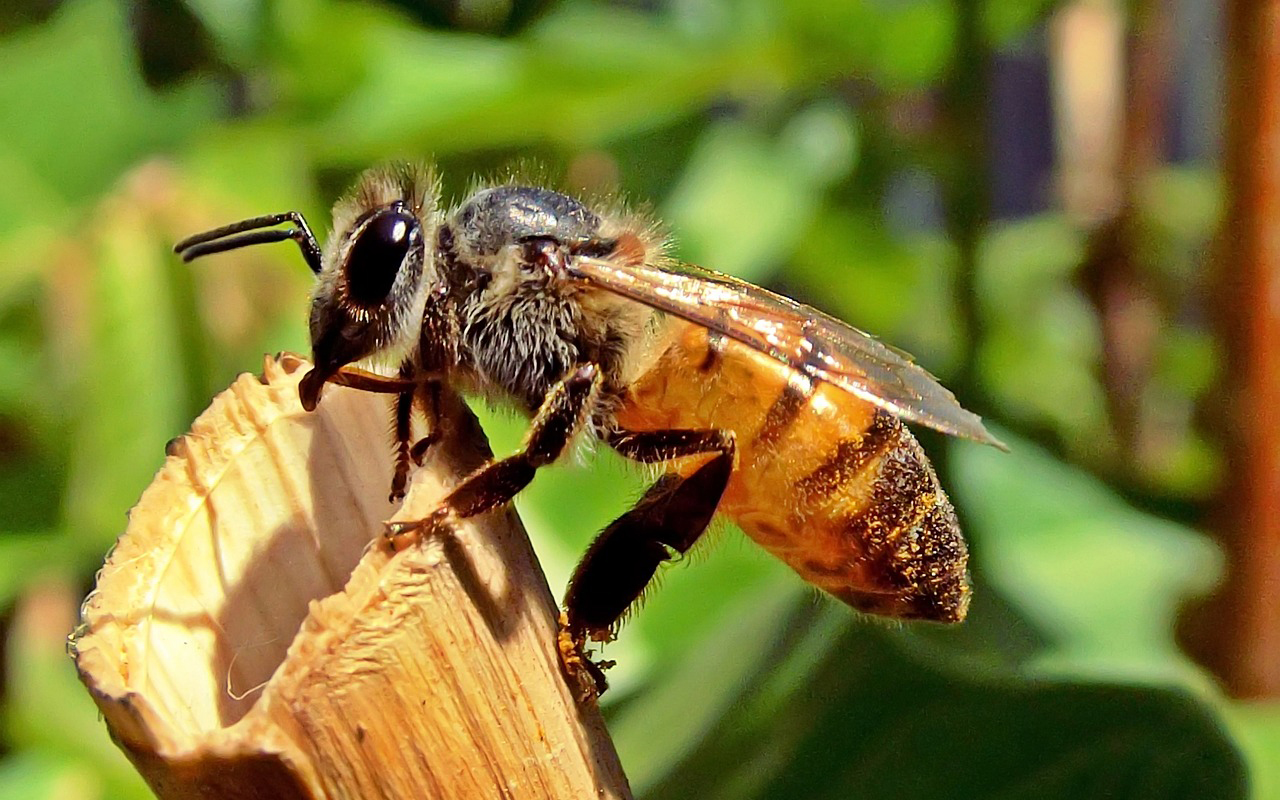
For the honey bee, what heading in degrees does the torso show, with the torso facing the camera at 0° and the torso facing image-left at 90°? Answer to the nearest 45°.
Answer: approximately 90°

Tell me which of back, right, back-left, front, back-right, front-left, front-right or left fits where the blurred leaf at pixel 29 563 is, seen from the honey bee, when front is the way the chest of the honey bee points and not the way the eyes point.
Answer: front-right

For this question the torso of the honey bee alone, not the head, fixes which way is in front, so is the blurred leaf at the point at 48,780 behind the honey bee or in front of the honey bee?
in front

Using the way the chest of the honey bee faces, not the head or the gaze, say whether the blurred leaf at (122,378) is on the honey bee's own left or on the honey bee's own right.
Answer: on the honey bee's own right

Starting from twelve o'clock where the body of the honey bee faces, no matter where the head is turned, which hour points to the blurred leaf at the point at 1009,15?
The blurred leaf is roughly at 4 o'clock from the honey bee.

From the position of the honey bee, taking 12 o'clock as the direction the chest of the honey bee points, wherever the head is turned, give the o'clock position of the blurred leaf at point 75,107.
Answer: The blurred leaf is roughly at 2 o'clock from the honey bee.

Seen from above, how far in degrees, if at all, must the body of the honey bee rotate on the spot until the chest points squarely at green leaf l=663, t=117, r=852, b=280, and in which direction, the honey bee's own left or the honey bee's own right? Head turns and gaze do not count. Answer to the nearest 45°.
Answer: approximately 90° to the honey bee's own right
